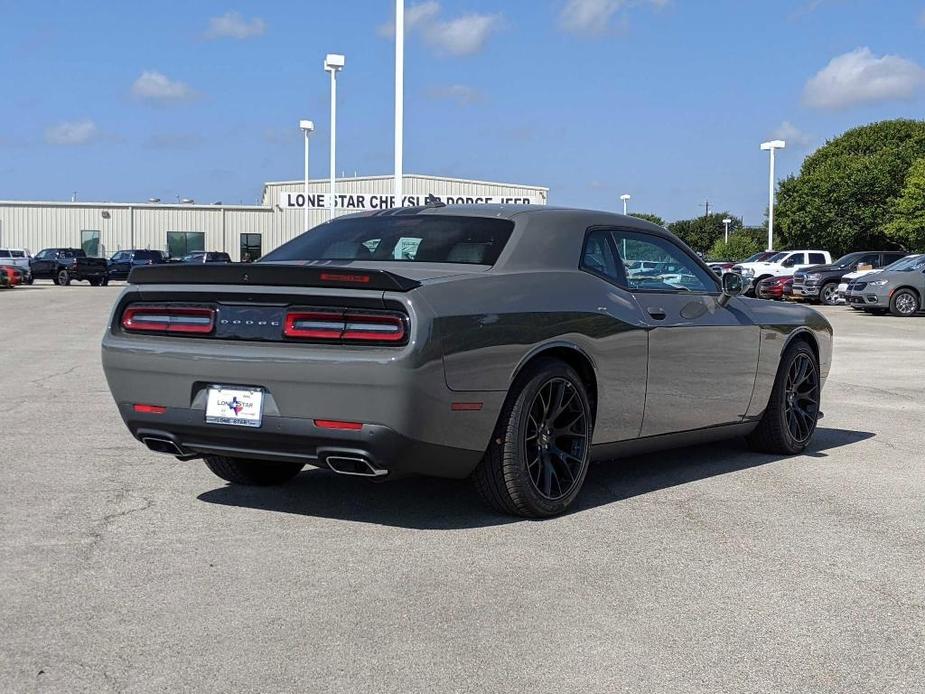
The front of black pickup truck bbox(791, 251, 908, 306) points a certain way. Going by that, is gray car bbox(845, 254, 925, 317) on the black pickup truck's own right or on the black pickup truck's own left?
on the black pickup truck's own left

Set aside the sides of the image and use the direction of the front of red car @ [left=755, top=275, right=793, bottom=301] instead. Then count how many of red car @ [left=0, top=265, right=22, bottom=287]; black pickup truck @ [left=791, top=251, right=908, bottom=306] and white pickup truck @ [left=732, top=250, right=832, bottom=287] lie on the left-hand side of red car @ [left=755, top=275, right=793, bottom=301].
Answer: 1

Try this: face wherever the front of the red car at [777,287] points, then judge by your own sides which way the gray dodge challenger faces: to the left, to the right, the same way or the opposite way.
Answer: the opposite way

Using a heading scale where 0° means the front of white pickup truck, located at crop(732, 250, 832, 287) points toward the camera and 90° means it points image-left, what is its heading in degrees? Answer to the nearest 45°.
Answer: approximately 45°

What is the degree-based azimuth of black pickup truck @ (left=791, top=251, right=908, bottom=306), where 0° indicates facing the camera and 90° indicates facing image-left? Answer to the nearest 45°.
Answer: approximately 45°

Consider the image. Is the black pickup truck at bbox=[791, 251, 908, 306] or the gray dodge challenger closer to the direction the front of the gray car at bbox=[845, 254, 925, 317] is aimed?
the gray dodge challenger

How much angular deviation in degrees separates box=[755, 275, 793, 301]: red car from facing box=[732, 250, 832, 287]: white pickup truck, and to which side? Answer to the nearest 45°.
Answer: approximately 135° to its right
